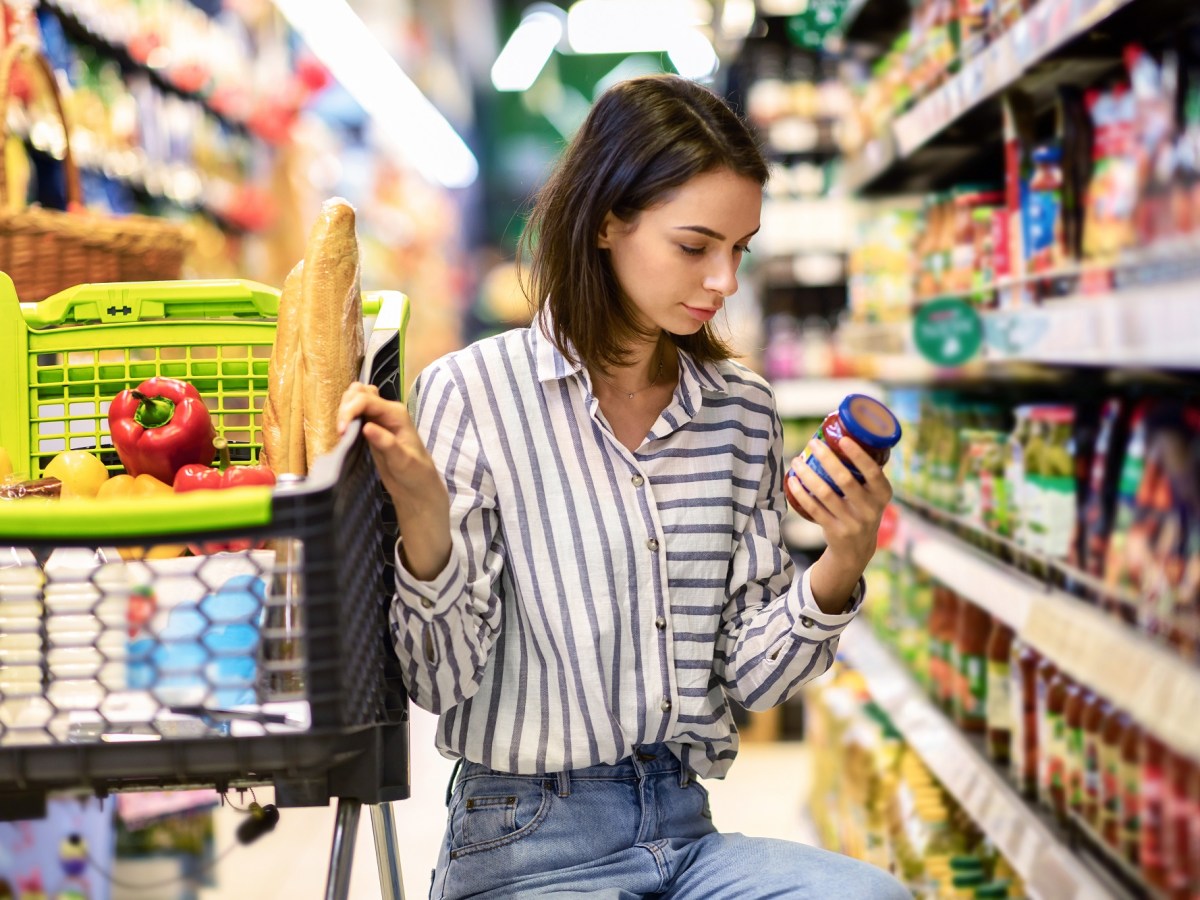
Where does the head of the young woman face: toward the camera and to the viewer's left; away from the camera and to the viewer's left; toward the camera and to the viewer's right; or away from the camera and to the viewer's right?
toward the camera and to the viewer's right

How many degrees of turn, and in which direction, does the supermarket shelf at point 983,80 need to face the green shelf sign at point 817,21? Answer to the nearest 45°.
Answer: approximately 90° to its right

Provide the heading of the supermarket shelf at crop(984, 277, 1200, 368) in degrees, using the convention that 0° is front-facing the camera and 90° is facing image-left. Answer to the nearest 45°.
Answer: approximately 45°

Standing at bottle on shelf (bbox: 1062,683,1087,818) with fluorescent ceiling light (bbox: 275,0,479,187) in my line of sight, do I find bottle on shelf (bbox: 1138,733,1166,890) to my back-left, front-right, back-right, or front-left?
back-left

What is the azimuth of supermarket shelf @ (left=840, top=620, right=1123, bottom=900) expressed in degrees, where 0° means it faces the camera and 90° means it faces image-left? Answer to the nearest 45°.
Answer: approximately 45°

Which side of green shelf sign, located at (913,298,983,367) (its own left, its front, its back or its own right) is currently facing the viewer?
front

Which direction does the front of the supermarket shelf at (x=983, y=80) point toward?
to the viewer's left

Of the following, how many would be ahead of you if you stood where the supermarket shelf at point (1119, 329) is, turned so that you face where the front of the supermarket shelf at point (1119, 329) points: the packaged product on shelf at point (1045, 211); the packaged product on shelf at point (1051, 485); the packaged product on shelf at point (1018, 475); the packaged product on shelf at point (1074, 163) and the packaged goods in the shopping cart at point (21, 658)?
1

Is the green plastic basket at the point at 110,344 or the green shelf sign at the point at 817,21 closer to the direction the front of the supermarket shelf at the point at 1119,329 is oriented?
the green plastic basket

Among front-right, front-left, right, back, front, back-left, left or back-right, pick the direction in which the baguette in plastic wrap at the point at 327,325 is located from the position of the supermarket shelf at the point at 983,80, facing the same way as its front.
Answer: front-left
